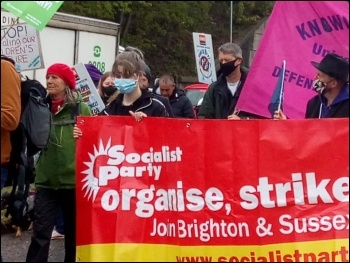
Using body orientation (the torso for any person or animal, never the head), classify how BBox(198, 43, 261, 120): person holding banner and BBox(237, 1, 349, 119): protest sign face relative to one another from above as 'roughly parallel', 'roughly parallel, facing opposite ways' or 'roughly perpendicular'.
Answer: roughly parallel

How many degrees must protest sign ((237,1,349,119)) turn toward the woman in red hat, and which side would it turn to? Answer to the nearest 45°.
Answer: approximately 90° to its right

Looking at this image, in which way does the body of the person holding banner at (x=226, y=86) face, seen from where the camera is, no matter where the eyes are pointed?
toward the camera

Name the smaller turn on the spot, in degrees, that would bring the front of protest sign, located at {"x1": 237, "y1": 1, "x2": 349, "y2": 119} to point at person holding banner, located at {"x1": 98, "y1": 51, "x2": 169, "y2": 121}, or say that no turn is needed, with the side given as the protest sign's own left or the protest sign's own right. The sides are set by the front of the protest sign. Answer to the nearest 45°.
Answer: approximately 90° to the protest sign's own right

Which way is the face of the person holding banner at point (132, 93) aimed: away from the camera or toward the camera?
toward the camera

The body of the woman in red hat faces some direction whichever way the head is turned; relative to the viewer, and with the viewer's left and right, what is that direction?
facing the viewer and to the left of the viewer

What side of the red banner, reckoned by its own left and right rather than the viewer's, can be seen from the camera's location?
front

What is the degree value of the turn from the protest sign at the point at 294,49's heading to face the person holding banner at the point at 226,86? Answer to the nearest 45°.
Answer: approximately 135° to its right

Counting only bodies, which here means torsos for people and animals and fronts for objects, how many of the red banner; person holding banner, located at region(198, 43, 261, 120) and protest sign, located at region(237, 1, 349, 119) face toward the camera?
3

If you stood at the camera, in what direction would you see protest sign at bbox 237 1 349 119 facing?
facing the viewer
